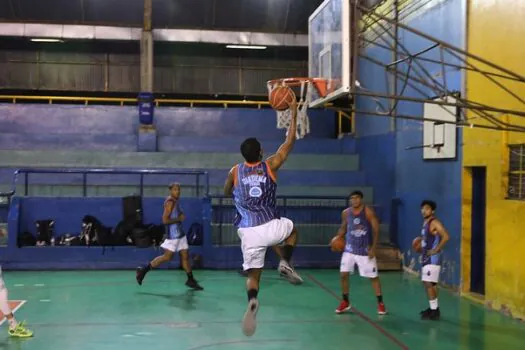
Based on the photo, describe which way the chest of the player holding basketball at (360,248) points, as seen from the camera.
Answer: toward the camera

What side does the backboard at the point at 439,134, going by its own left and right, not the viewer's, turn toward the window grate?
left

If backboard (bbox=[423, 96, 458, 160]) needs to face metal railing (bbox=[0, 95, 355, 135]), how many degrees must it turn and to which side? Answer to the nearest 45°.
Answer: approximately 90° to its right

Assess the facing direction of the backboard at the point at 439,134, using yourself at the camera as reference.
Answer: facing the viewer and to the left of the viewer

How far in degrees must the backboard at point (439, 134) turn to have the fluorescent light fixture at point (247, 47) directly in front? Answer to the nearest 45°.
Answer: approximately 90° to its right

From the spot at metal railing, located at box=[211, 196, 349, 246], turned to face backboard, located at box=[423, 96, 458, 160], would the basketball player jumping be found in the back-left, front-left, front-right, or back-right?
front-right

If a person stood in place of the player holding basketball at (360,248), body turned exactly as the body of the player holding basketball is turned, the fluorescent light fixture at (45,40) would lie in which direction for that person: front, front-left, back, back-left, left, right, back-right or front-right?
back-right

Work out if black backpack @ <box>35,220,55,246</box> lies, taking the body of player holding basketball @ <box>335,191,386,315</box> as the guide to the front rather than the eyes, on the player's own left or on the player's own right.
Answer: on the player's own right

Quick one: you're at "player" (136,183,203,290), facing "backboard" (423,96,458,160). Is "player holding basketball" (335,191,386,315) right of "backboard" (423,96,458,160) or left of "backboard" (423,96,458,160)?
right

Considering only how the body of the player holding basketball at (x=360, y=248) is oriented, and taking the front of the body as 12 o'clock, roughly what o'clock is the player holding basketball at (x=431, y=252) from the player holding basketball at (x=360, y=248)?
the player holding basketball at (x=431, y=252) is roughly at 9 o'clock from the player holding basketball at (x=360, y=248).

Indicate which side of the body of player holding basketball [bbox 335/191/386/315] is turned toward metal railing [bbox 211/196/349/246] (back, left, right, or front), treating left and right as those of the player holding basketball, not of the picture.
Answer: back
